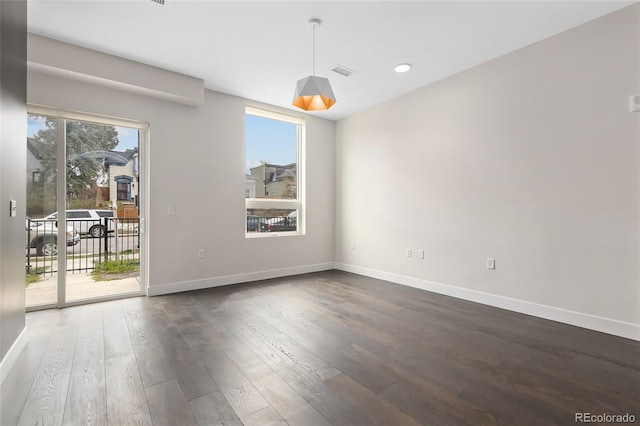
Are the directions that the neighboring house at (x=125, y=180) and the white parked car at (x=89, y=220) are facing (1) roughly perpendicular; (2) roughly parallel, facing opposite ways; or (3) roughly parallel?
roughly perpendicular

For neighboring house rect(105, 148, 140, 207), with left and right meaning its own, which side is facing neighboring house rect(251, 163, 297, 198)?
left

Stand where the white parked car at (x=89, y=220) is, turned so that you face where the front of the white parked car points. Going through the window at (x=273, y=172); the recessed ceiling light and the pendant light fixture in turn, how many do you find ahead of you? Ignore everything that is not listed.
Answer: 0

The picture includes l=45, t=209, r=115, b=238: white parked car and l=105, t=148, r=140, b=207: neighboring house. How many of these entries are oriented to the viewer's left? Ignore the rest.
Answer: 1

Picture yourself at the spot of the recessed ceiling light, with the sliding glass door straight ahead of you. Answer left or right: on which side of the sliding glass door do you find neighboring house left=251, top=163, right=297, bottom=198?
right

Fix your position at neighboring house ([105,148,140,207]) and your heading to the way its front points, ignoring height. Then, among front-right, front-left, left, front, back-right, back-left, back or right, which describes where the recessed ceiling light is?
front-left

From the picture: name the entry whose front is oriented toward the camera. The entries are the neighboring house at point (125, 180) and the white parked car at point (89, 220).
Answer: the neighboring house

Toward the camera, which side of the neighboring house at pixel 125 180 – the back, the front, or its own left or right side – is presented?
front

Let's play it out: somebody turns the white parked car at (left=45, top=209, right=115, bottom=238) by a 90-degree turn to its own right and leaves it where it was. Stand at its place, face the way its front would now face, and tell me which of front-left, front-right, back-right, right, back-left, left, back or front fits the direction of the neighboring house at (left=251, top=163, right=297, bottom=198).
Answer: right

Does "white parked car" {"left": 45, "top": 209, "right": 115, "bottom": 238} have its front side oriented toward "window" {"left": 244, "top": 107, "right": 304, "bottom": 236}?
no
